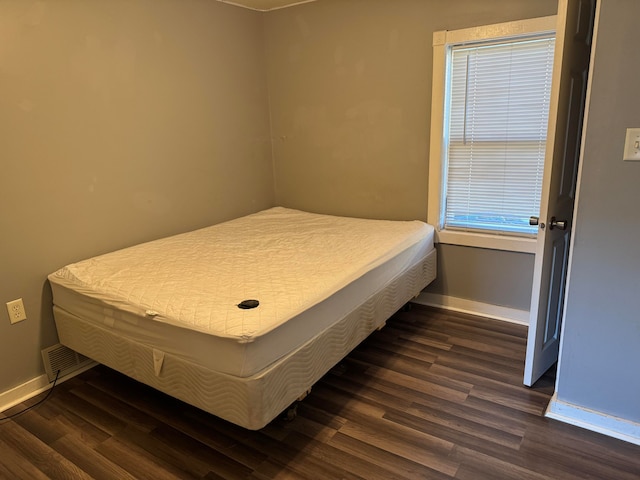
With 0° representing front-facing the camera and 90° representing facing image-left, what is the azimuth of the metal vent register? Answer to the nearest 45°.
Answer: approximately 315°

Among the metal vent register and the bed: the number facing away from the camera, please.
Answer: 0

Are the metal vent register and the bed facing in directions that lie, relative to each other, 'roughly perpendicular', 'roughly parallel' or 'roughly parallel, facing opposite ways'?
roughly perpendicular

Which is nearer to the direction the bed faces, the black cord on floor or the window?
the black cord on floor

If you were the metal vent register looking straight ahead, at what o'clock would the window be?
The window is roughly at 11 o'clock from the metal vent register.

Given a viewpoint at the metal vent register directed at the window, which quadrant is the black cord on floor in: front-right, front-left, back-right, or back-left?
back-right

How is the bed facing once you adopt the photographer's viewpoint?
facing the viewer and to the left of the viewer
